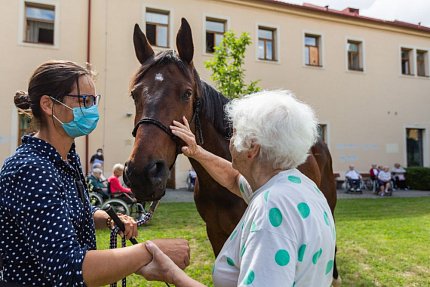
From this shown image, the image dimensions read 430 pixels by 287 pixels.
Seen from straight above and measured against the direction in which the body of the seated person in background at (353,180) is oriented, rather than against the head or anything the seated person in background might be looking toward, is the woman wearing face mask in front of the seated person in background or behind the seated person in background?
in front

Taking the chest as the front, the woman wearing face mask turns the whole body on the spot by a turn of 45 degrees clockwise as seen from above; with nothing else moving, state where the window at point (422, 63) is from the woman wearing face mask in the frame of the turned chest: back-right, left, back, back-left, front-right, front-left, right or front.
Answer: left

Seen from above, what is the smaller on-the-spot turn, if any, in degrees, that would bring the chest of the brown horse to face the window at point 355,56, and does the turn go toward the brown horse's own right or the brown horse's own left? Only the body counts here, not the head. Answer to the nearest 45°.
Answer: approximately 135° to the brown horse's own right

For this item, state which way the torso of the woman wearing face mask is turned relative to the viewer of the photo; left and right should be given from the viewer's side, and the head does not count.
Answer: facing to the right of the viewer

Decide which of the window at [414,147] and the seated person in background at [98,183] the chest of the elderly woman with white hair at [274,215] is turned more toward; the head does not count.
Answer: the seated person in background

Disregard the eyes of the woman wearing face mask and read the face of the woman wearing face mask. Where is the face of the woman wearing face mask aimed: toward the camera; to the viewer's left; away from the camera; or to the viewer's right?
to the viewer's right

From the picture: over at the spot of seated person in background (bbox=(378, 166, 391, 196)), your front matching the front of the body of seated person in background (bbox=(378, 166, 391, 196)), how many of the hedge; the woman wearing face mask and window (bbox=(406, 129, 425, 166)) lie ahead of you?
1

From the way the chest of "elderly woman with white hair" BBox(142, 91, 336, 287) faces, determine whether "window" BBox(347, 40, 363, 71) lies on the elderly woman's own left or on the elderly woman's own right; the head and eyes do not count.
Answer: on the elderly woman's own right

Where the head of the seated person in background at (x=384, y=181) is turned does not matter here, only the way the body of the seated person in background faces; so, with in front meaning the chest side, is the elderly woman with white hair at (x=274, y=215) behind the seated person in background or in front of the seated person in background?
in front

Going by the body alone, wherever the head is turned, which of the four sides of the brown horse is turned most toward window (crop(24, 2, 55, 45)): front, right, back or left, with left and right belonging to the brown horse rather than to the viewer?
right

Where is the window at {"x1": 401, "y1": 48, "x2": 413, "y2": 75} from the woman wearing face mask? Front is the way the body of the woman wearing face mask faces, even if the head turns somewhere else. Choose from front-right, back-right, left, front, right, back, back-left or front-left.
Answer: front-left

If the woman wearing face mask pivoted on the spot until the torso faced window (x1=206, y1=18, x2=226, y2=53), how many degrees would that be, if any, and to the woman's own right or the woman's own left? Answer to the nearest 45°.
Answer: approximately 90° to the woman's own left

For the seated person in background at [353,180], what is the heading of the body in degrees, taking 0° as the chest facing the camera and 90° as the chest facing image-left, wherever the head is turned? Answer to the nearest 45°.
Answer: approximately 0°
